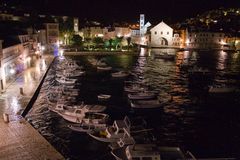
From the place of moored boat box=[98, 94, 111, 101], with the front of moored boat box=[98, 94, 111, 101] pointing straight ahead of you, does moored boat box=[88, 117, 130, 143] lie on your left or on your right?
on your right

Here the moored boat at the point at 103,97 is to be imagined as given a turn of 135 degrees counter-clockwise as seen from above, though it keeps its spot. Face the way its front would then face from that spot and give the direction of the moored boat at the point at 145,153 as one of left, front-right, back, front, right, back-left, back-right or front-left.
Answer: back-left

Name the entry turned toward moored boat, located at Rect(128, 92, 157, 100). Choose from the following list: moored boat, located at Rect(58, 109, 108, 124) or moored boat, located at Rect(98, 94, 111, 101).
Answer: moored boat, located at Rect(98, 94, 111, 101)

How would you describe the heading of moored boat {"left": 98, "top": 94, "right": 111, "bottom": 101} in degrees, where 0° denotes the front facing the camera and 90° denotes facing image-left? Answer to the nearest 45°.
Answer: approximately 270°

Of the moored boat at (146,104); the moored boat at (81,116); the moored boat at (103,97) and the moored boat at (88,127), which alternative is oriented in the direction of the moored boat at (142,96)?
the moored boat at (103,97)

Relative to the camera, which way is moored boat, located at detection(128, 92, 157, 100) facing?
to the viewer's right

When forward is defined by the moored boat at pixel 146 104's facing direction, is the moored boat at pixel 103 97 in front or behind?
behind

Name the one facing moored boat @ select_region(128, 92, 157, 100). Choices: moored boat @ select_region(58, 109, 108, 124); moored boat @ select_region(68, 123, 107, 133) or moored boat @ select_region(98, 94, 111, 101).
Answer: moored boat @ select_region(98, 94, 111, 101)
